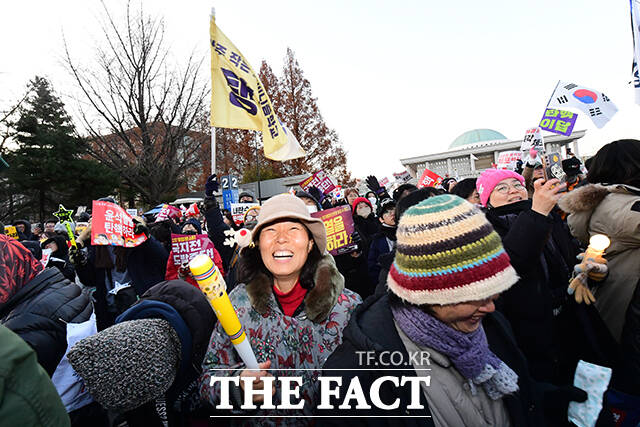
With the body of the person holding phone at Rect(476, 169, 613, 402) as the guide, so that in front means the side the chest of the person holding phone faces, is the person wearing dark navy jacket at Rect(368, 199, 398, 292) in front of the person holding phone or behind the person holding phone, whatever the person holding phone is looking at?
behind

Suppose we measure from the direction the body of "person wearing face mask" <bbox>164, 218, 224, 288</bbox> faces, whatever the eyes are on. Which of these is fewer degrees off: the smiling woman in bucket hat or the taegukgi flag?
the smiling woman in bucket hat

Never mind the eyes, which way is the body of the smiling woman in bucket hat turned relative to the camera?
toward the camera

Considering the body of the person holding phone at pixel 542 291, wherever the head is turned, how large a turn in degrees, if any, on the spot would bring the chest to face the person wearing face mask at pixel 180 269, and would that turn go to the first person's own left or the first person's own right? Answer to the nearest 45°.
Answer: approximately 135° to the first person's own right

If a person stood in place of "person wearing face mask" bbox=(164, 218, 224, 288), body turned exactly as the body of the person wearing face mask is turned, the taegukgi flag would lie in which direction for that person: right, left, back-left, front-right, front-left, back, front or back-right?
left

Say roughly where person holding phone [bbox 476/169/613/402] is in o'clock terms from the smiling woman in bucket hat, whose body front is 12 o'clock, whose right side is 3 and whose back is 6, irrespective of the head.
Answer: The person holding phone is roughly at 9 o'clock from the smiling woman in bucket hat.

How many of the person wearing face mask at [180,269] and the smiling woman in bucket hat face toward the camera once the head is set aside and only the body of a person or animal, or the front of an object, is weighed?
2

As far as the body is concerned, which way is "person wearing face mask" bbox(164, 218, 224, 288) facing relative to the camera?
toward the camera
